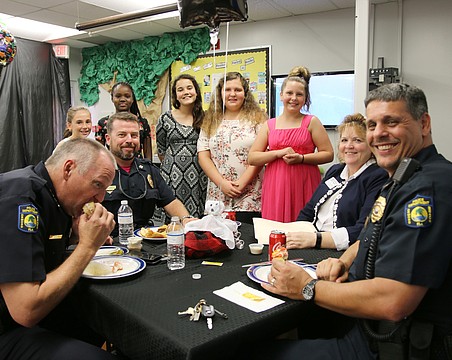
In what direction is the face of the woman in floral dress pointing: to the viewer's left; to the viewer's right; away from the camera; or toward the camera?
toward the camera

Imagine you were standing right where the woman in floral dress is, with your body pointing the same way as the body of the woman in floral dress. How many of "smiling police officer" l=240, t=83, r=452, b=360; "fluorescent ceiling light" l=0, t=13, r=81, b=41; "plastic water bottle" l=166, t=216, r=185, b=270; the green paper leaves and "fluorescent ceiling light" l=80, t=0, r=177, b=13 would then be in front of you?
2

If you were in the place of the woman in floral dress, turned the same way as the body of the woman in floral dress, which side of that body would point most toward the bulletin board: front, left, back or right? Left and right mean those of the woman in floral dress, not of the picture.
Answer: back

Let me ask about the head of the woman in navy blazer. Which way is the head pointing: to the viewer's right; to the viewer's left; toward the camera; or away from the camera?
toward the camera

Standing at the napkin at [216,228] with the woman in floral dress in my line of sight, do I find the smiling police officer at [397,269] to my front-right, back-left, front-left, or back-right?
back-right

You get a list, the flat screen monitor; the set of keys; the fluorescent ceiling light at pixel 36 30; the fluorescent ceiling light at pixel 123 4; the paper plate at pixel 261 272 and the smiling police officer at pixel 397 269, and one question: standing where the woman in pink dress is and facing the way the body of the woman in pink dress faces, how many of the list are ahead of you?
3

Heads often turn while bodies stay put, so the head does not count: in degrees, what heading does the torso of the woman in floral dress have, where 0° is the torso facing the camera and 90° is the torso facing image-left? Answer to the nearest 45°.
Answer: approximately 0°

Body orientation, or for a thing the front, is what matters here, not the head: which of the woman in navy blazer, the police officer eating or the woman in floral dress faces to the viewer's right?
the police officer eating

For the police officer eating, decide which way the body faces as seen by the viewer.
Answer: to the viewer's right

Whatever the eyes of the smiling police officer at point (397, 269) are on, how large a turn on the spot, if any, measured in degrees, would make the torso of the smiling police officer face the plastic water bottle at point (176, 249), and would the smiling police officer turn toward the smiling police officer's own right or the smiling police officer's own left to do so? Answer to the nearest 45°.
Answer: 0° — they already face it

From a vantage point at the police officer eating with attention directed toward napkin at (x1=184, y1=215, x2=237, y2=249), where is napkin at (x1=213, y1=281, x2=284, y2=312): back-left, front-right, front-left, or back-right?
front-right

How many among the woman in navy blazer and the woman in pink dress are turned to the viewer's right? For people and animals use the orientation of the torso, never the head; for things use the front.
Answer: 0

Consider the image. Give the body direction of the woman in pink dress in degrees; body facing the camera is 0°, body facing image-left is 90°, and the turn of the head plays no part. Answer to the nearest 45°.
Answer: approximately 0°

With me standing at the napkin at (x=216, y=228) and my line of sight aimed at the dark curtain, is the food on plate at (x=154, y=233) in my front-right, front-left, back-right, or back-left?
front-left

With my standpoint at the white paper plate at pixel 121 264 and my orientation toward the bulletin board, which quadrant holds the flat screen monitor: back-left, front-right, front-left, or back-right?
front-right

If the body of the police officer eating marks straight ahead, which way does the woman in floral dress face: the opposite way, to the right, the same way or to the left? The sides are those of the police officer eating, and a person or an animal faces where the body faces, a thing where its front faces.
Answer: to the right

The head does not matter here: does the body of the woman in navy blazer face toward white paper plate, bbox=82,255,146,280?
yes

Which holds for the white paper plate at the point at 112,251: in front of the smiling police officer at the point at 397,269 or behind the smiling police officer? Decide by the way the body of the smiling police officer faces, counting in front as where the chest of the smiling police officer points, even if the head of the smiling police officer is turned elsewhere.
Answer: in front

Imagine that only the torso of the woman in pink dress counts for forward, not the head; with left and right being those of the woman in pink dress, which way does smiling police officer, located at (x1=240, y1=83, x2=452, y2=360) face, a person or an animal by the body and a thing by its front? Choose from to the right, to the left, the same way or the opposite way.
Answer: to the right

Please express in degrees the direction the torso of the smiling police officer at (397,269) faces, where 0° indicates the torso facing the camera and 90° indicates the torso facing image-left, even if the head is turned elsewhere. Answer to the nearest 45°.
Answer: approximately 90°
